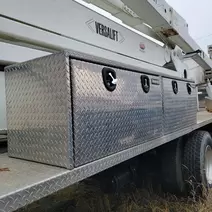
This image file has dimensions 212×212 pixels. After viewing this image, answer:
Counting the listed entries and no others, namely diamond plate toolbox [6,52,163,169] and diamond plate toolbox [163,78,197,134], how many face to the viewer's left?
0

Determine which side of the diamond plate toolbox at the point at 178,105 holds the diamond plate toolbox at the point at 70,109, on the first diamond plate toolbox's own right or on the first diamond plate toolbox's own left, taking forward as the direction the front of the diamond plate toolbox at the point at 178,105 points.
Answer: on the first diamond plate toolbox's own right

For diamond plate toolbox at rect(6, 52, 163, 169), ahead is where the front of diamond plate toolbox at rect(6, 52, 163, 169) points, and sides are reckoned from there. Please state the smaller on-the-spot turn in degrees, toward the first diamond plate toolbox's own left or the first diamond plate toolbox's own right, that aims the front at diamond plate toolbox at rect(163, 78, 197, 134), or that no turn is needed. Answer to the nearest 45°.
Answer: approximately 90° to the first diamond plate toolbox's own left

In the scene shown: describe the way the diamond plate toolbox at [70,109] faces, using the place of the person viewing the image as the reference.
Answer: facing the viewer and to the right of the viewer

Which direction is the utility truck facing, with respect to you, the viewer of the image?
facing the viewer and to the left of the viewer
